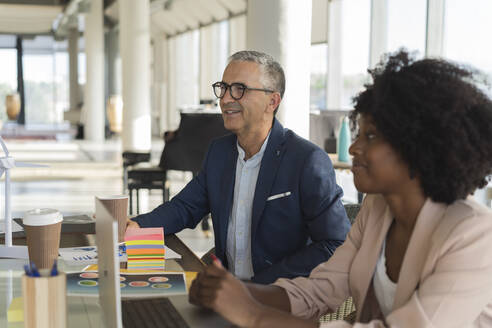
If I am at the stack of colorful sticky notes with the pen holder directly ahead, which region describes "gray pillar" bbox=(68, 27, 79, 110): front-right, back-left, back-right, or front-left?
back-right

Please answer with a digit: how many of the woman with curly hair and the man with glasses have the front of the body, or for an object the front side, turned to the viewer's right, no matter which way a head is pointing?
0

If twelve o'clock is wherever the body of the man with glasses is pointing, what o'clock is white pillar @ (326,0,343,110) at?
The white pillar is roughly at 5 o'clock from the man with glasses.

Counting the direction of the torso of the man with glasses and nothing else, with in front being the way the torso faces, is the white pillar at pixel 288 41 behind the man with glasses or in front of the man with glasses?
behind

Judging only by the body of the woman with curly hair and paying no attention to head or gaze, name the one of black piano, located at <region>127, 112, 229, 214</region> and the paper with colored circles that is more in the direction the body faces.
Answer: the paper with colored circles

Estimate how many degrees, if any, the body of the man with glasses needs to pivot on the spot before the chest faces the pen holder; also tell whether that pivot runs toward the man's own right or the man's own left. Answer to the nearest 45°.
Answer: approximately 45° to the man's own left

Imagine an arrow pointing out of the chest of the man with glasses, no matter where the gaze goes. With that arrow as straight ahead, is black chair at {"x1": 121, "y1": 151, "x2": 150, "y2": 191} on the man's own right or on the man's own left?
on the man's own right

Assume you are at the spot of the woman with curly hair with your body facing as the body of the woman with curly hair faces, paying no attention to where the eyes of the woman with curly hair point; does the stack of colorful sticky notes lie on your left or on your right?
on your right

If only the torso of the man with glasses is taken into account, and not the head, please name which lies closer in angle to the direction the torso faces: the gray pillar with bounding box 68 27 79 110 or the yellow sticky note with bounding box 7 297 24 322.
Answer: the yellow sticky note

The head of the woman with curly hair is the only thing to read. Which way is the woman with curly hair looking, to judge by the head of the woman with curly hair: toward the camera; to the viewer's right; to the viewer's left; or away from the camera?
to the viewer's left

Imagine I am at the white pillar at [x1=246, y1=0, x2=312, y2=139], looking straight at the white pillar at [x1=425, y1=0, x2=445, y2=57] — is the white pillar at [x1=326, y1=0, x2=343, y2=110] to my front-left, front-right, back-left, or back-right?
front-left

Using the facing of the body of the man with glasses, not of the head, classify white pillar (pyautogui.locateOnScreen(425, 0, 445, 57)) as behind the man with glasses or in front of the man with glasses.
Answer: behind

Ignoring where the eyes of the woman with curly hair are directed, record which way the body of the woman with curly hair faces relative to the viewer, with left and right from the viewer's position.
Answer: facing the viewer and to the left of the viewer

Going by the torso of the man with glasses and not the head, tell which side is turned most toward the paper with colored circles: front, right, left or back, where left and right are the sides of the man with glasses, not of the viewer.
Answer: front

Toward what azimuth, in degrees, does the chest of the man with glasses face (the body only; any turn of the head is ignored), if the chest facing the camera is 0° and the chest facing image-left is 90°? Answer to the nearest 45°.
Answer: approximately 45°
